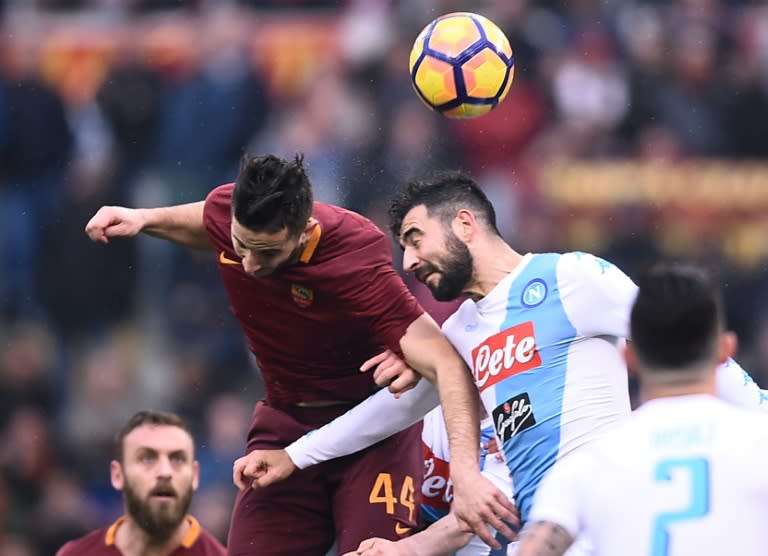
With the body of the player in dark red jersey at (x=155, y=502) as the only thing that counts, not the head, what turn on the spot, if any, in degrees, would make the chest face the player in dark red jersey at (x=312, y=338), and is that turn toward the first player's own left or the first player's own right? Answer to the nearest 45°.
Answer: approximately 45° to the first player's own left

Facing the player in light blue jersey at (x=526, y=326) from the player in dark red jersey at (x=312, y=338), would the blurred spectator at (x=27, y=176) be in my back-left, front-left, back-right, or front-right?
back-left

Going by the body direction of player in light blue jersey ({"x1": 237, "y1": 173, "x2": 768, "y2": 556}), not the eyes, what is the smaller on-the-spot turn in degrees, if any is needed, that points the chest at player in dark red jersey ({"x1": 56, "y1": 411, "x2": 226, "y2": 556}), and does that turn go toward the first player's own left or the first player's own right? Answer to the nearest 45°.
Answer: approximately 90° to the first player's own right

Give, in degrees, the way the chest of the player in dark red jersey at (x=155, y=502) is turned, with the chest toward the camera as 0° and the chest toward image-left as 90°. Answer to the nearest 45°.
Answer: approximately 0°

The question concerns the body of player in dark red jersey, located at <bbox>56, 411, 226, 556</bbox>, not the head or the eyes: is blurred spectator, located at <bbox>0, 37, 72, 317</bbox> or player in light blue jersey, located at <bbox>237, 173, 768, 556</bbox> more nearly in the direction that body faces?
the player in light blue jersey

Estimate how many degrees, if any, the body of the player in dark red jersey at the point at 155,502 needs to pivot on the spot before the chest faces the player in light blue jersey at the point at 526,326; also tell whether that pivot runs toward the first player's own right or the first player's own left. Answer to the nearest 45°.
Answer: approximately 45° to the first player's own left

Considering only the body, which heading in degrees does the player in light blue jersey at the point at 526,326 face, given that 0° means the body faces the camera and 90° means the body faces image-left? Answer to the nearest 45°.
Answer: approximately 45°

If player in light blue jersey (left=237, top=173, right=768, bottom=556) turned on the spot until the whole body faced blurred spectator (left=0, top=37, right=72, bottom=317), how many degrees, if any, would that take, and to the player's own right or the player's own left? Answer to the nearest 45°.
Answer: approximately 90° to the player's own right
